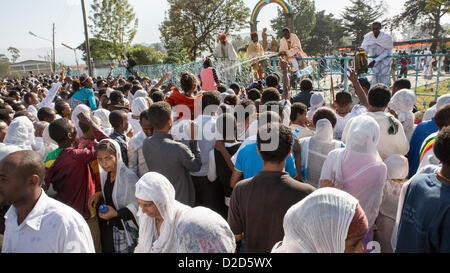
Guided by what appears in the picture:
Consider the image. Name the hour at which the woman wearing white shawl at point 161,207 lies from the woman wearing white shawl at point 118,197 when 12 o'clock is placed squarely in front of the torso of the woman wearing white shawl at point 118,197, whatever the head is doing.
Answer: the woman wearing white shawl at point 161,207 is roughly at 10 o'clock from the woman wearing white shawl at point 118,197.

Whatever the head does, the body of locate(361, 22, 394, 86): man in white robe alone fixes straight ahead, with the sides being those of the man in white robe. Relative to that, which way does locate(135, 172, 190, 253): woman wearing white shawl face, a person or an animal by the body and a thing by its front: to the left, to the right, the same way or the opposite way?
the same way

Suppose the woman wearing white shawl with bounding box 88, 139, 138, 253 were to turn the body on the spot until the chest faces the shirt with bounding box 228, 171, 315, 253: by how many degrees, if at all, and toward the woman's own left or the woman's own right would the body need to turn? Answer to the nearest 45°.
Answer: approximately 90° to the woman's own left

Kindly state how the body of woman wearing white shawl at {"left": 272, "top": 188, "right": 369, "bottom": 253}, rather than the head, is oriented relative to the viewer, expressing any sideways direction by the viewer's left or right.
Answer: facing to the right of the viewer

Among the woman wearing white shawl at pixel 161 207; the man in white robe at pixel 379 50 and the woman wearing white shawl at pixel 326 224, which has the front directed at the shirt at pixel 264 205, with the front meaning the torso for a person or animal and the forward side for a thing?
the man in white robe

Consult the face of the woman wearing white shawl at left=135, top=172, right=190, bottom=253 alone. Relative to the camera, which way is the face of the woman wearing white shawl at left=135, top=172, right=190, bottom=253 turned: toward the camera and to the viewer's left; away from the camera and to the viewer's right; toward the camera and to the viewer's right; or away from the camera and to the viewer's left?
toward the camera and to the viewer's left

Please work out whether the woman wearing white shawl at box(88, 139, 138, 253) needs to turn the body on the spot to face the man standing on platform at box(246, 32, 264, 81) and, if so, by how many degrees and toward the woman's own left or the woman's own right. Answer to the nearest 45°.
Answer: approximately 180°

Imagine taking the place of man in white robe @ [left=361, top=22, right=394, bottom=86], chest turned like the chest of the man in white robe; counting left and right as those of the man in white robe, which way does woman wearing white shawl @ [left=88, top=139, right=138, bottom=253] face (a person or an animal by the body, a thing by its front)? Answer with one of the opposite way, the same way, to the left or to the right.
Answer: the same way

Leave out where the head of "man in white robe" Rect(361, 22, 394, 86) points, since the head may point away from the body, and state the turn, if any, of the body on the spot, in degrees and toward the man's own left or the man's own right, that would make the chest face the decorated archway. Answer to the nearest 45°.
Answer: approximately 135° to the man's own right

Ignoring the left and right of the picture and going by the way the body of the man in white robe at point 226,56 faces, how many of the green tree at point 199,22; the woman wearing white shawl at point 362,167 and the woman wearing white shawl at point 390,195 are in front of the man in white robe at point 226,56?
2

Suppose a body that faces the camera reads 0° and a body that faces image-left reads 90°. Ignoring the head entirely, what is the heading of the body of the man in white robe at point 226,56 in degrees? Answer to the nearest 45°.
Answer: approximately 0°

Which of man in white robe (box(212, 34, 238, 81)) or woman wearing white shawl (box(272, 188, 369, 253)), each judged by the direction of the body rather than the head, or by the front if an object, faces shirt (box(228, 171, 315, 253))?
the man in white robe

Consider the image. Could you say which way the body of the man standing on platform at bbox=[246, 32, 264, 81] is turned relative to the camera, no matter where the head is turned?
toward the camera

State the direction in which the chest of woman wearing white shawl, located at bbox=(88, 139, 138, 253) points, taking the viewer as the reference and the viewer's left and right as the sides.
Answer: facing the viewer and to the left of the viewer

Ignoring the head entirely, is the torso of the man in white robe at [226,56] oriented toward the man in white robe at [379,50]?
no

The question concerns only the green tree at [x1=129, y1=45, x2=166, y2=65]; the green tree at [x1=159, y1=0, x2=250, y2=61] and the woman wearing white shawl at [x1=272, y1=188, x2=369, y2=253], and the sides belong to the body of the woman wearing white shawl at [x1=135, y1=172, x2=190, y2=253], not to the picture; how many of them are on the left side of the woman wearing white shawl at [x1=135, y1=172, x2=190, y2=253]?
1

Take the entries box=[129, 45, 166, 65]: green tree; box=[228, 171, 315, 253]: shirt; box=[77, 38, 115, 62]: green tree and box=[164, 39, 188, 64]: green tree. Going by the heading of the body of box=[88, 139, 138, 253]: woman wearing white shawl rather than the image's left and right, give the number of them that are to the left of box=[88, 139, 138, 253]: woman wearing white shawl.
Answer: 1

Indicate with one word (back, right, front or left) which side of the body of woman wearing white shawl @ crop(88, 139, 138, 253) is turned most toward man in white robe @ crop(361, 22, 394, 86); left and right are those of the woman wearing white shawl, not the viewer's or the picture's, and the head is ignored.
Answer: back
